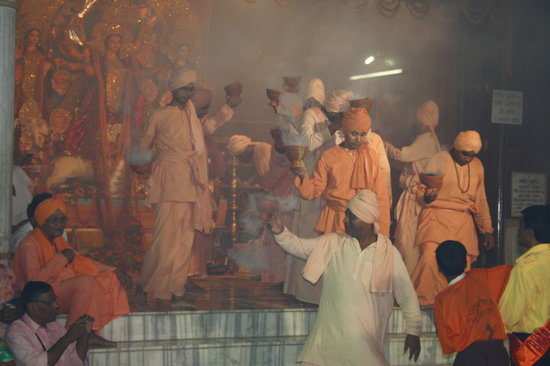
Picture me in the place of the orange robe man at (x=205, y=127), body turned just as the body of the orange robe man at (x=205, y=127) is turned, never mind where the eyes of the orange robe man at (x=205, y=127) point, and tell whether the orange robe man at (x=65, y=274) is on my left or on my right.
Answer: on my right

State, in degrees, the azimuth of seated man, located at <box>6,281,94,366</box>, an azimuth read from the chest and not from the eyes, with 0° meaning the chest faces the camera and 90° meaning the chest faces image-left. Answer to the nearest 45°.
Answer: approximately 315°

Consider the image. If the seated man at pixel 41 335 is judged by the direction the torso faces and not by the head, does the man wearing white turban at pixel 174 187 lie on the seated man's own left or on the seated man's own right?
on the seated man's own left

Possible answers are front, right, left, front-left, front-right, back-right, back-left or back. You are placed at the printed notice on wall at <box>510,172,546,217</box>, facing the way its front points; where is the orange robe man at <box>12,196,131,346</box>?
front-right

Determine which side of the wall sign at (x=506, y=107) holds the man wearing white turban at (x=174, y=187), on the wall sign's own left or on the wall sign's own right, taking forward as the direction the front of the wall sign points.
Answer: on the wall sign's own right
